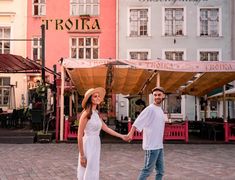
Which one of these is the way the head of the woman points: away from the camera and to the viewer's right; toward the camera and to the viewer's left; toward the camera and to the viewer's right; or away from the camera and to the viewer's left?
toward the camera and to the viewer's right

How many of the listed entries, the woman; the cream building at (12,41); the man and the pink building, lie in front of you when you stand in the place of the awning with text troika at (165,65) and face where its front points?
2

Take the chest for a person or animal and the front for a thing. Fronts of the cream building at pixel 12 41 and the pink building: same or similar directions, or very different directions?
same or similar directions

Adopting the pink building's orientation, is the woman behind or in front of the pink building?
in front

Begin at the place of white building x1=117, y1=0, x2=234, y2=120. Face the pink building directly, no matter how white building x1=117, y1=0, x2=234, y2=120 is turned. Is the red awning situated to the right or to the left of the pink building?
left

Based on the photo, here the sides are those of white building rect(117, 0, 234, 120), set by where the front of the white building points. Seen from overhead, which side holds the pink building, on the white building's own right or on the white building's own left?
on the white building's own right

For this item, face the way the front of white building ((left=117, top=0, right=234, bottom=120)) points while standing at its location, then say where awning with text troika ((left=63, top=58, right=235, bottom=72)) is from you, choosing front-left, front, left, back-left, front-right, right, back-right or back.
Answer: front

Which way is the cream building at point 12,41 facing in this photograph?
toward the camera

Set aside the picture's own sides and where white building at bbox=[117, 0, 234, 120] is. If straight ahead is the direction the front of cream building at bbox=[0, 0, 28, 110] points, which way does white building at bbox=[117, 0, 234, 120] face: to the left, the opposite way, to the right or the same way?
the same way

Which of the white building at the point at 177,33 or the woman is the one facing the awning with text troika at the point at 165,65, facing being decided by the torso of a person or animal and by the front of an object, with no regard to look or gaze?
the white building

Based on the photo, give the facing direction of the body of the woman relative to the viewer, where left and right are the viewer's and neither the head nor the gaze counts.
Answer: facing the viewer and to the right of the viewer

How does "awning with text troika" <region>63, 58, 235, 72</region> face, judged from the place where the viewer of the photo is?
facing the viewer

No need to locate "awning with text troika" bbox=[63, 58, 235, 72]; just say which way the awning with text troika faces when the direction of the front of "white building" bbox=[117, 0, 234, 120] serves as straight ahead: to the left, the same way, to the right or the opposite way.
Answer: the same way

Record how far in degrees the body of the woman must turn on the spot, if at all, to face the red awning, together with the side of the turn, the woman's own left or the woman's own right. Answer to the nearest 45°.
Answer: approximately 135° to the woman's own left

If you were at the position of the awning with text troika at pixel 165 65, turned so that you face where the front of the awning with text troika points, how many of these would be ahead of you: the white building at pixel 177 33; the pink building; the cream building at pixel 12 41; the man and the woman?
2
